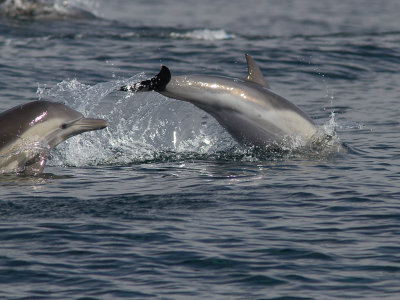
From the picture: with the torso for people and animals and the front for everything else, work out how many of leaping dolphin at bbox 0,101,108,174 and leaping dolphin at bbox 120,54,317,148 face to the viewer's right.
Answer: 2

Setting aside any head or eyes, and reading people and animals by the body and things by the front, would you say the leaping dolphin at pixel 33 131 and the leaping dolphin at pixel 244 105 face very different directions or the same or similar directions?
same or similar directions

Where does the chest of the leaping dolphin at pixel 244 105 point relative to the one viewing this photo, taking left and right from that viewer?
facing to the right of the viewer

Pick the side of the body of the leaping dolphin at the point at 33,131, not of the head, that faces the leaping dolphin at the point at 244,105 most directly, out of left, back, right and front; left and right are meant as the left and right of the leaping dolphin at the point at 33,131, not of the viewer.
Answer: front

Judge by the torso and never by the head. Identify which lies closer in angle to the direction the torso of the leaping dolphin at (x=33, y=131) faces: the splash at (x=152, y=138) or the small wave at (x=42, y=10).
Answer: the splash

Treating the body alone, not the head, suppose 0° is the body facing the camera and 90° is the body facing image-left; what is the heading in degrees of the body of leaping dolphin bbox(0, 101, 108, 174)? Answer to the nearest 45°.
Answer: approximately 270°

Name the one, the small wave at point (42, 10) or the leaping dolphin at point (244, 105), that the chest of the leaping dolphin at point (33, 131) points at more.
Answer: the leaping dolphin

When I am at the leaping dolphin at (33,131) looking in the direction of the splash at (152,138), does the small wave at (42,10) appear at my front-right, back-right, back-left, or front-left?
front-left

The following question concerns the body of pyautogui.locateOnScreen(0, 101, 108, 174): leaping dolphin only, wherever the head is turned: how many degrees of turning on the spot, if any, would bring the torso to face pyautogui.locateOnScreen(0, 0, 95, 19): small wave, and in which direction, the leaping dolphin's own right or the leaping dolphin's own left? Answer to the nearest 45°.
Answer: approximately 90° to the leaping dolphin's own left

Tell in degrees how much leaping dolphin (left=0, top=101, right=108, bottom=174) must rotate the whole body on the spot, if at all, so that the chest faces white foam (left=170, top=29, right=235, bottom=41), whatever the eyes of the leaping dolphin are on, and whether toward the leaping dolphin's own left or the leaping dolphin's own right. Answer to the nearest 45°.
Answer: approximately 90° to the leaping dolphin's own left

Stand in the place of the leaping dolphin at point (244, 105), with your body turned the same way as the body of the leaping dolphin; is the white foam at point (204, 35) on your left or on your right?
on your left

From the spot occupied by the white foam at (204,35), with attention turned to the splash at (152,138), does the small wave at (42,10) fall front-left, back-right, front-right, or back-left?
back-right
